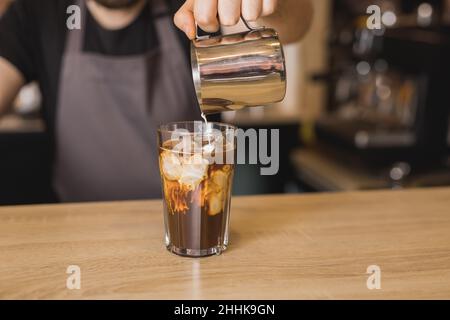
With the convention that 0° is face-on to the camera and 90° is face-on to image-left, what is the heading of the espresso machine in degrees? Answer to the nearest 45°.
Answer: approximately 45°
